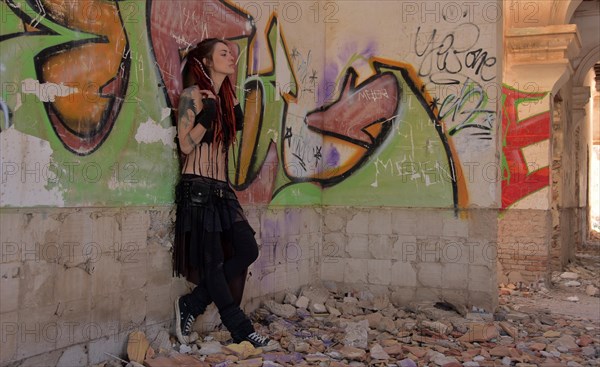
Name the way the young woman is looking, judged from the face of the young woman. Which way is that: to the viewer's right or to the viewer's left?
to the viewer's right

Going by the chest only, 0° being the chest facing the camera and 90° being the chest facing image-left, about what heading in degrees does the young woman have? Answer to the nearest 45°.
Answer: approximately 315°
